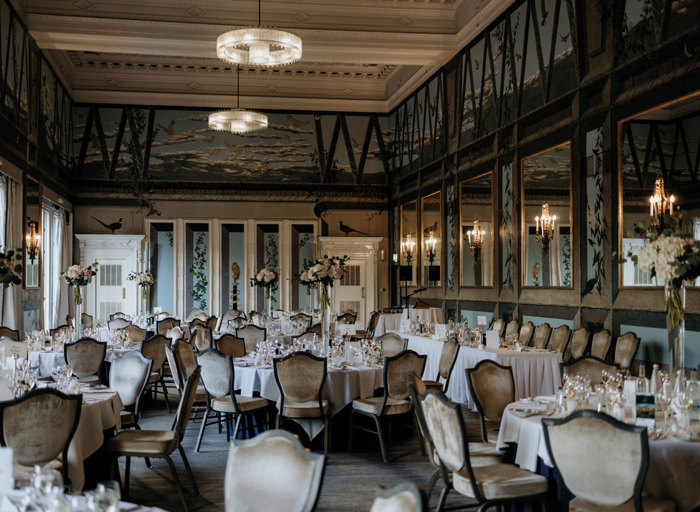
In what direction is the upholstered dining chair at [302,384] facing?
away from the camera

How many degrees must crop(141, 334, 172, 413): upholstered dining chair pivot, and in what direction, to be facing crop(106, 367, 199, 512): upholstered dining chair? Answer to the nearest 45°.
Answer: approximately 135° to its left

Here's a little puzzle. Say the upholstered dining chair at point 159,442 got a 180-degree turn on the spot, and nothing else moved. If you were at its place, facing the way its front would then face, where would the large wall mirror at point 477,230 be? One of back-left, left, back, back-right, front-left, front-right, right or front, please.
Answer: front-left

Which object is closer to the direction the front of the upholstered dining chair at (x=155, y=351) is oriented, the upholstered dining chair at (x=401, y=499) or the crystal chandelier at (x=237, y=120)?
the crystal chandelier

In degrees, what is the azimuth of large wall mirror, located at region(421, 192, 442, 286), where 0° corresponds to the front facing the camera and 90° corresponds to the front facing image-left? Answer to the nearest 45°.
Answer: approximately 45°

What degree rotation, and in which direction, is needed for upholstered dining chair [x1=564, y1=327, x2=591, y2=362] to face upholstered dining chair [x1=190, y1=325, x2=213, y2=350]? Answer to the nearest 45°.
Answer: approximately 45° to its right
